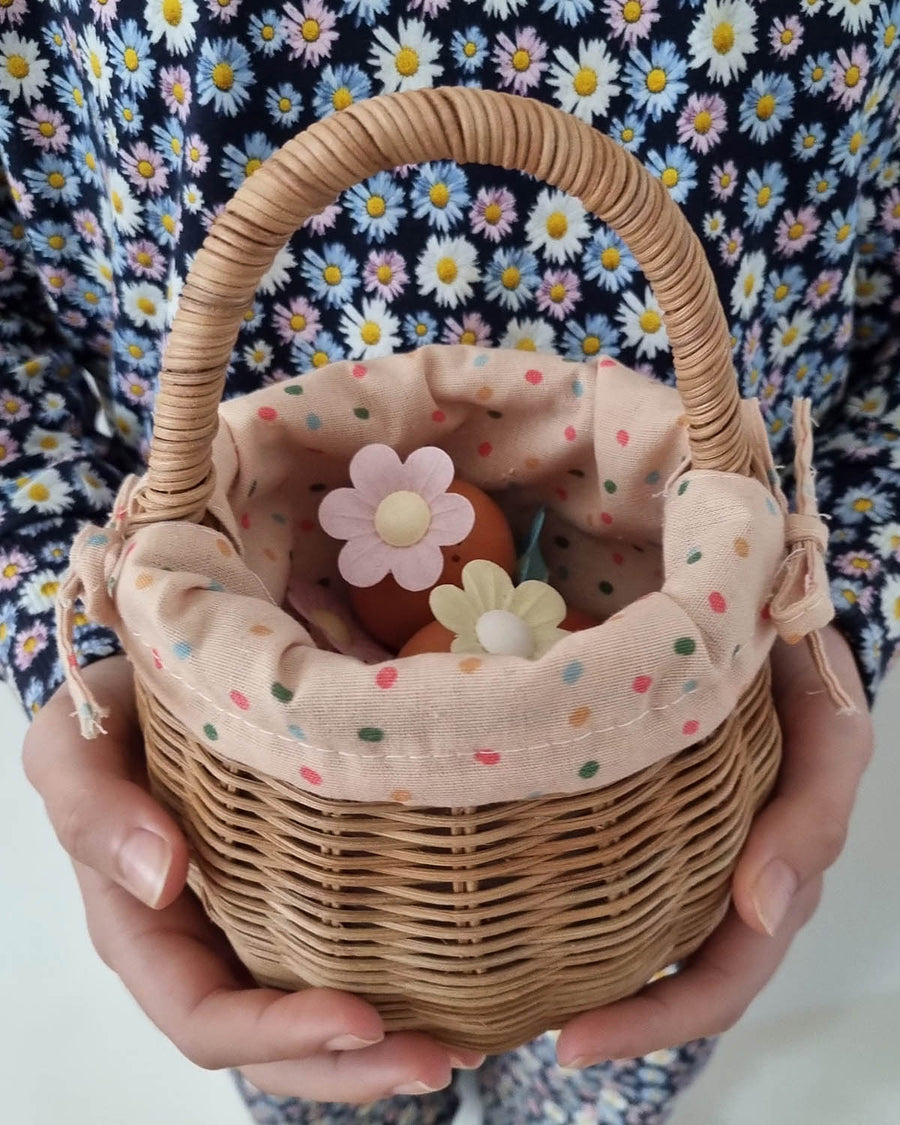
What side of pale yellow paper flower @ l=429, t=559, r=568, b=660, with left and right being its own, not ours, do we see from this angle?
front

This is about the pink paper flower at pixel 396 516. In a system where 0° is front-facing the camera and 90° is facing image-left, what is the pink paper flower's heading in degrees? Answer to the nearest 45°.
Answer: approximately 0°

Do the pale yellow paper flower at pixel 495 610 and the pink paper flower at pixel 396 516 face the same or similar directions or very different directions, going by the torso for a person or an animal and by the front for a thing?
same or similar directions

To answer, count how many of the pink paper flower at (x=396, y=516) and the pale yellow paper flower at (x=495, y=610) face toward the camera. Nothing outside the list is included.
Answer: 2
